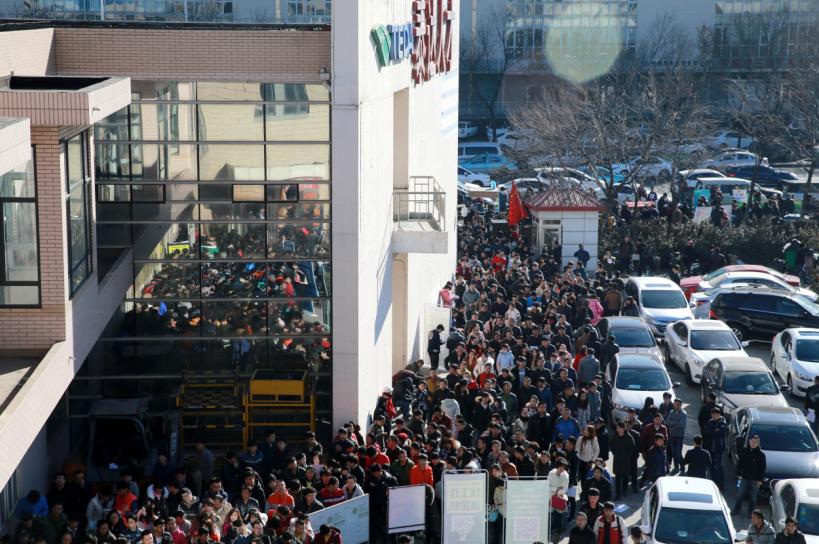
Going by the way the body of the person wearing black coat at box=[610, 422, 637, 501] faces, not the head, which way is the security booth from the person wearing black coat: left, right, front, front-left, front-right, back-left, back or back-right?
back-right

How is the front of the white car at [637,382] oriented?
toward the camera

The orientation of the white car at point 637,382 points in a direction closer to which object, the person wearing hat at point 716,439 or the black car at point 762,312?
the person wearing hat

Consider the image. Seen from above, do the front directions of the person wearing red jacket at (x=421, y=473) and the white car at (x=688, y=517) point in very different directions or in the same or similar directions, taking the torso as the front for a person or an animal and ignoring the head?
same or similar directions

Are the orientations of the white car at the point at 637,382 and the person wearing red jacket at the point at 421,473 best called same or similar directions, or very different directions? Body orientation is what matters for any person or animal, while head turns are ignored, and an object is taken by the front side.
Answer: same or similar directions

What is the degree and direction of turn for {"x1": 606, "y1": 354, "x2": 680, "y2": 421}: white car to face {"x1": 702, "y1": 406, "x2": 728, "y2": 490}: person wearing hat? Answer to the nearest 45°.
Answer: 0° — it already faces them

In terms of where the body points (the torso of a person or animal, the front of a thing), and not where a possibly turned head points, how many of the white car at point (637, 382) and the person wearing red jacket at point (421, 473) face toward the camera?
2

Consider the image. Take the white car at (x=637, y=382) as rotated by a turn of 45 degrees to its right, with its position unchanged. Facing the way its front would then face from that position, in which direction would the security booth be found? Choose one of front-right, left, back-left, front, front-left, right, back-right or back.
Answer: back-right

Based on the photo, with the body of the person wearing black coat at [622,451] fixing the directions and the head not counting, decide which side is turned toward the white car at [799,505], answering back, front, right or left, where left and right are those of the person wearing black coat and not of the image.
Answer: left

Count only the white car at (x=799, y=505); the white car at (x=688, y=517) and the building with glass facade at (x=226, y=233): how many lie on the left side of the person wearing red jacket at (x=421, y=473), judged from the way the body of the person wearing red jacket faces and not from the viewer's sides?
2

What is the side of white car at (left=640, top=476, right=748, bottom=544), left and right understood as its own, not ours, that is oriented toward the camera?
front

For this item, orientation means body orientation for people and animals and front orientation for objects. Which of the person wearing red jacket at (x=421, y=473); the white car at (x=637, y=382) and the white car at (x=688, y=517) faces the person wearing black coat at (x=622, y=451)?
the white car at (x=637, y=382)

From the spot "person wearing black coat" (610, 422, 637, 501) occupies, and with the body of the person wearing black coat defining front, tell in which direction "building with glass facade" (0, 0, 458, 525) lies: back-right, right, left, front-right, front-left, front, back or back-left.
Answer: front-right

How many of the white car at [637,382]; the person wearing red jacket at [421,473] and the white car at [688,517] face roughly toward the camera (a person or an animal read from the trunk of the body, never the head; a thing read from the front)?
3

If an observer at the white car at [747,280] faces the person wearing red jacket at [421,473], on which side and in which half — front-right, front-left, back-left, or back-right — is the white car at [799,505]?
front-left

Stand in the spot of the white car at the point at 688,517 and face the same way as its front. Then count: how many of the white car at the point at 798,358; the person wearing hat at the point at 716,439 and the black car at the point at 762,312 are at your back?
3

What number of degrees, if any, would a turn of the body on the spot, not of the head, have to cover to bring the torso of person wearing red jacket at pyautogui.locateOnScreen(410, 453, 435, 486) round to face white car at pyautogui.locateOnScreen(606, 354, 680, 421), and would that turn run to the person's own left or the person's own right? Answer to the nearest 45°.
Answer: approximately 135° to the person's own left
